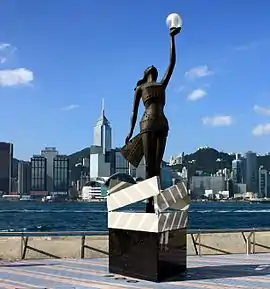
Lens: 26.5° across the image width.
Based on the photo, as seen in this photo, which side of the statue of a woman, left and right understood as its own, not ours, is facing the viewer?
front

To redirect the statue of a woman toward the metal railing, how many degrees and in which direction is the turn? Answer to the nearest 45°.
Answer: approximately 180°

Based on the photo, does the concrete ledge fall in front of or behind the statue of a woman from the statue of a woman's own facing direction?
behind
